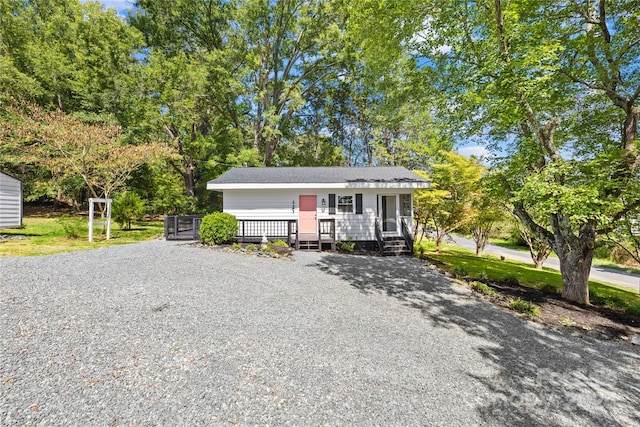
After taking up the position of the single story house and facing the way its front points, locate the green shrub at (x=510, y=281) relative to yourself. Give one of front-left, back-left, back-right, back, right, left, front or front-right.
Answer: front-left

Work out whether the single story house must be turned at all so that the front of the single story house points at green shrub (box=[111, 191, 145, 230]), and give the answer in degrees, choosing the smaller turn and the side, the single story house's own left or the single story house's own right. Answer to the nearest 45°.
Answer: approximately 90° to the single story house's own right

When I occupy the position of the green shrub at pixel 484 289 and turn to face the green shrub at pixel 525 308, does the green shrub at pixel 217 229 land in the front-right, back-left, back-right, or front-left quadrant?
back-right

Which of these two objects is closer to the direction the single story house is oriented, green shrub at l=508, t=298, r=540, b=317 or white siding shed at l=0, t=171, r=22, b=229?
the green shrub

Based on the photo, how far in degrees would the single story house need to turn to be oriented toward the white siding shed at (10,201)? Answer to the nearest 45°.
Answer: approximately 90° to its right

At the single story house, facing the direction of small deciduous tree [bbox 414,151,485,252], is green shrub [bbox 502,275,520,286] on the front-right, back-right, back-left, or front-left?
front-right

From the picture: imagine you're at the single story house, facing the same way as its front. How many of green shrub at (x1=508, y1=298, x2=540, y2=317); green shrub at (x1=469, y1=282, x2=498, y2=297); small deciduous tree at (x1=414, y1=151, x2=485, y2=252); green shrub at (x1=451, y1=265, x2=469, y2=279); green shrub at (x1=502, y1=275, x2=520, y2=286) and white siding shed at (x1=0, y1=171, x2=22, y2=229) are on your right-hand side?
1

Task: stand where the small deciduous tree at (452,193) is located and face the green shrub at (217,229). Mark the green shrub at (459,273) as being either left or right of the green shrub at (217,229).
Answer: left

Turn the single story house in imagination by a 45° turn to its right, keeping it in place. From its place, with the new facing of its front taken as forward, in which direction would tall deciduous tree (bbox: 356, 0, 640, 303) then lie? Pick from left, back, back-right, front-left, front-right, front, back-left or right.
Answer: left

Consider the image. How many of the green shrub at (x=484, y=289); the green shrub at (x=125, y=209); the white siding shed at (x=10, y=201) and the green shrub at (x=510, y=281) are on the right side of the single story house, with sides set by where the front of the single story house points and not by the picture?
2

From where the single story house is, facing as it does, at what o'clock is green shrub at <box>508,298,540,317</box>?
The green shrub is roughly at 11 o'clock from the single story house.

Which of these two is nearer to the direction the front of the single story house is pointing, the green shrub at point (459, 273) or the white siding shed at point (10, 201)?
the green shrub

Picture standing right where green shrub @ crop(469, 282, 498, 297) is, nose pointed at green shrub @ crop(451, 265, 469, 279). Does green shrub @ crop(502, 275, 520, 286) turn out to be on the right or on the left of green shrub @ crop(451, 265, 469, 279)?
right

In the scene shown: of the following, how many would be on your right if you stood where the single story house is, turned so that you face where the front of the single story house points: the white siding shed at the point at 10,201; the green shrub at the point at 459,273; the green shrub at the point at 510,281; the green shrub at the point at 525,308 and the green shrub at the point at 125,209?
2

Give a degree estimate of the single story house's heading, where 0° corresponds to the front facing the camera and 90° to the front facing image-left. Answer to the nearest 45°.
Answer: approximately 0°

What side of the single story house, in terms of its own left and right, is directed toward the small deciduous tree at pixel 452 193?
left

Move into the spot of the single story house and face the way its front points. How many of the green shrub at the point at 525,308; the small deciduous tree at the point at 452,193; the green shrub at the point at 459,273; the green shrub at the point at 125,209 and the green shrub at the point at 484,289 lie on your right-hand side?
1
